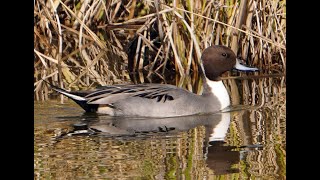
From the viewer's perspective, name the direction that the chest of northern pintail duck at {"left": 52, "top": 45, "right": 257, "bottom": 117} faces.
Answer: to the viewer's right
